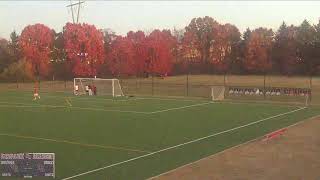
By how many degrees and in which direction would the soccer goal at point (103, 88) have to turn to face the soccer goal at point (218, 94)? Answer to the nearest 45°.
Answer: approximately 90° to its left
